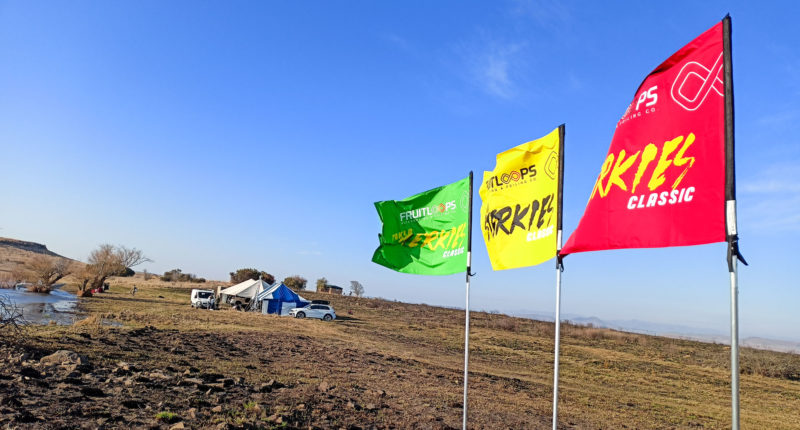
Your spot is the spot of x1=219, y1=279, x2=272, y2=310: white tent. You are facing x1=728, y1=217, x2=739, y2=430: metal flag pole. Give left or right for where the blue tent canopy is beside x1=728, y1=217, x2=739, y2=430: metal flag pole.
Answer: left

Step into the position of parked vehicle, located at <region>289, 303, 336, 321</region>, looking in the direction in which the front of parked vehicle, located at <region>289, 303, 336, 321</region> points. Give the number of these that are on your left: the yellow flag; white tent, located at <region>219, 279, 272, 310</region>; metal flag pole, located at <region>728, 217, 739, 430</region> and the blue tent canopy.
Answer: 2
